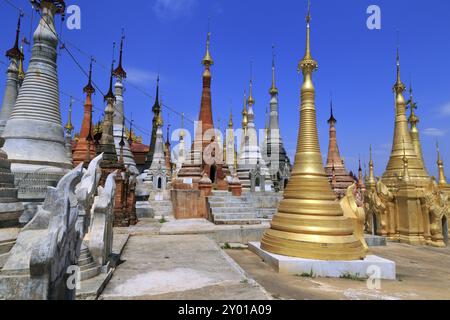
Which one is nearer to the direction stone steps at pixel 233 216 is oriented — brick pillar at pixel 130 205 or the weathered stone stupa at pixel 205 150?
the brick pillar

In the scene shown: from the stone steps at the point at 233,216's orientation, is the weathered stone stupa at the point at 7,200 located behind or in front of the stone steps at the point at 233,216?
in front

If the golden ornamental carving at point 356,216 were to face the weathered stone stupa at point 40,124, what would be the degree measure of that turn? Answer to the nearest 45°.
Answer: approximately 180°

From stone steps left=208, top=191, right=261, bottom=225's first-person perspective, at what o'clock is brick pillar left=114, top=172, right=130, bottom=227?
The brick pillar is roughly at 2 o'clock from the stone steps.

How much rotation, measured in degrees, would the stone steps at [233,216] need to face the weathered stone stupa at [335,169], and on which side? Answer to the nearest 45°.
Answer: approximately 135° to its left

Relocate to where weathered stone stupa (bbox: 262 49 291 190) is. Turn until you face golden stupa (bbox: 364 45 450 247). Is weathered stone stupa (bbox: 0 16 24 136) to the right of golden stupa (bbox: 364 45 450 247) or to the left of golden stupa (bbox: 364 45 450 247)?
right

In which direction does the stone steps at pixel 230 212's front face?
toward the camera

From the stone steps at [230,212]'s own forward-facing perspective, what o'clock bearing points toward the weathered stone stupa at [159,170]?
The weathered stone stupa is roughly at 5 o'clock from the stone steps.

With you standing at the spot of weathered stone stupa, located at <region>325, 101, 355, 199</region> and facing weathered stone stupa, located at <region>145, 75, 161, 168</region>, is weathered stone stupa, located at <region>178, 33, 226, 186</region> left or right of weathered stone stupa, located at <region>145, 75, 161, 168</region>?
left

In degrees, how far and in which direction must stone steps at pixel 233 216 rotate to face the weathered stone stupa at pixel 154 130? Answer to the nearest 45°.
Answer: approximately 135° to its right
